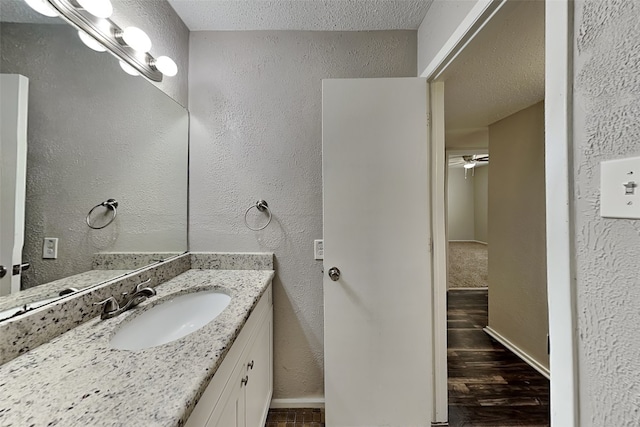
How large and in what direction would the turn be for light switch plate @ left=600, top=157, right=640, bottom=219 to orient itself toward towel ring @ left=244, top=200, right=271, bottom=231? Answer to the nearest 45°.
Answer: approximately 45° to its right

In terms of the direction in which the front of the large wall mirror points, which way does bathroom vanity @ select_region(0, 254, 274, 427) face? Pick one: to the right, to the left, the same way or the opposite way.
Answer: the same way

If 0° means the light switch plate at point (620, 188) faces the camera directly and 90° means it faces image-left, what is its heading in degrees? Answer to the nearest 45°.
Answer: approximately 45°

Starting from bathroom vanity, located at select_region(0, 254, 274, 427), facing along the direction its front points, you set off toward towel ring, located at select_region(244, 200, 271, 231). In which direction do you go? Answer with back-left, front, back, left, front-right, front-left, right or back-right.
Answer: left

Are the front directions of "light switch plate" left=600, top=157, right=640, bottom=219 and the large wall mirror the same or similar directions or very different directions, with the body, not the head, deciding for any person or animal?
very different directions

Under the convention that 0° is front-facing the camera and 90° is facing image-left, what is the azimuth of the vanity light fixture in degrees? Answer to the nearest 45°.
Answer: approximately 315°

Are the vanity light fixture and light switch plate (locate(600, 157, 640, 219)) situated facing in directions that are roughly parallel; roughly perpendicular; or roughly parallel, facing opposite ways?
roughly parallel, facing opposite ways

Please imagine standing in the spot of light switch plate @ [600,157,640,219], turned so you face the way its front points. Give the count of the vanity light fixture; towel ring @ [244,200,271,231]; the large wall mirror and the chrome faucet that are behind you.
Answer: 0

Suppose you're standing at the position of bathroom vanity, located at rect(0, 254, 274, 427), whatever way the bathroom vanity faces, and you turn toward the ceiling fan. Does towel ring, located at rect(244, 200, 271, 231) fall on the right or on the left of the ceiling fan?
left

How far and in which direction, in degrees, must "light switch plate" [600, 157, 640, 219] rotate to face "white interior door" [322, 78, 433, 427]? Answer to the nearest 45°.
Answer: approximately 90° to its right

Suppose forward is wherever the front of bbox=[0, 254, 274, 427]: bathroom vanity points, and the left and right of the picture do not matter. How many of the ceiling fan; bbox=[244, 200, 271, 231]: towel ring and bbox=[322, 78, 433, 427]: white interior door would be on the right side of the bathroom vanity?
0

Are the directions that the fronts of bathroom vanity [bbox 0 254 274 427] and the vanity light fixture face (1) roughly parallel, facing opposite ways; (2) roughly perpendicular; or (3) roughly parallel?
roughly parallel

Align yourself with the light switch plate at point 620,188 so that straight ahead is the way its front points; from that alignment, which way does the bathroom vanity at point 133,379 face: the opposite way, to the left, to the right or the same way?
the opposite way

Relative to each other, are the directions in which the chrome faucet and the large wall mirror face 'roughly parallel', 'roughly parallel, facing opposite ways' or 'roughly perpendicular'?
roughly parallel

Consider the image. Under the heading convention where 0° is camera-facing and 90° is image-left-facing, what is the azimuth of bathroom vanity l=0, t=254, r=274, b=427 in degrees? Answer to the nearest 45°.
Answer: approximately 315°

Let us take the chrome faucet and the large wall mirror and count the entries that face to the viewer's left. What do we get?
0

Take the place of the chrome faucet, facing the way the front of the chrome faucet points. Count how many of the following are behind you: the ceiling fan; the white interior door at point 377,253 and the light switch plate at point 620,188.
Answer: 0

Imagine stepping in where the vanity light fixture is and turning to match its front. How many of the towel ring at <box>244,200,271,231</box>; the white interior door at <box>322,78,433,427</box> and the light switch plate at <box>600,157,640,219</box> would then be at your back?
0
